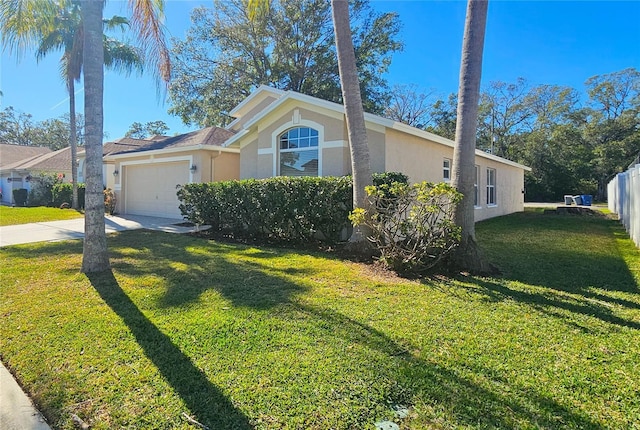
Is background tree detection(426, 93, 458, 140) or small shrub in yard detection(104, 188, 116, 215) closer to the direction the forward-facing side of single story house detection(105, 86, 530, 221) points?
the small shrub in yard

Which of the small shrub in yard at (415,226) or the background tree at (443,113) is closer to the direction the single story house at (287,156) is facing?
the small shrub in yard

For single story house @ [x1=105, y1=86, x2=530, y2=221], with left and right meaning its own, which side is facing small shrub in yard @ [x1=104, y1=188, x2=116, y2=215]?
right

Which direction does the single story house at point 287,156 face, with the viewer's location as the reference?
facing the viewer and to the left of the viewer

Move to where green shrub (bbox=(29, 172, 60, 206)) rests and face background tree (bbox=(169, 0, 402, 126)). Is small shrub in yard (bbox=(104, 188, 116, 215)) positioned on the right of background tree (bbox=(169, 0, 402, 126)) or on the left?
right

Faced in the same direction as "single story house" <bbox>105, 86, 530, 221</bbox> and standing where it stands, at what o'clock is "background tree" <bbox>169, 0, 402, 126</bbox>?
The background tree is roughly at 4 o'clock from the single story house.

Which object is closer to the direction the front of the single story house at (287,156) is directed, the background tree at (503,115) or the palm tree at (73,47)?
the palm tree

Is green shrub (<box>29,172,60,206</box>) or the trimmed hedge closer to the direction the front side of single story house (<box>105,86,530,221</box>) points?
the trimmed hedge

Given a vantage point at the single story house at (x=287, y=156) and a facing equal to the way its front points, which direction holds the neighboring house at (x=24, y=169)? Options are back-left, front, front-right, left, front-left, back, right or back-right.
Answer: right

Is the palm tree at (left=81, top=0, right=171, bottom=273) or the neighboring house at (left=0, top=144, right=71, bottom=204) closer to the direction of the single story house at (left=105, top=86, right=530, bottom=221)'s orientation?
the palm tree

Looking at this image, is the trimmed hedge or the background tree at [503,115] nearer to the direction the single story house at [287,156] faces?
the trimmed hedge
